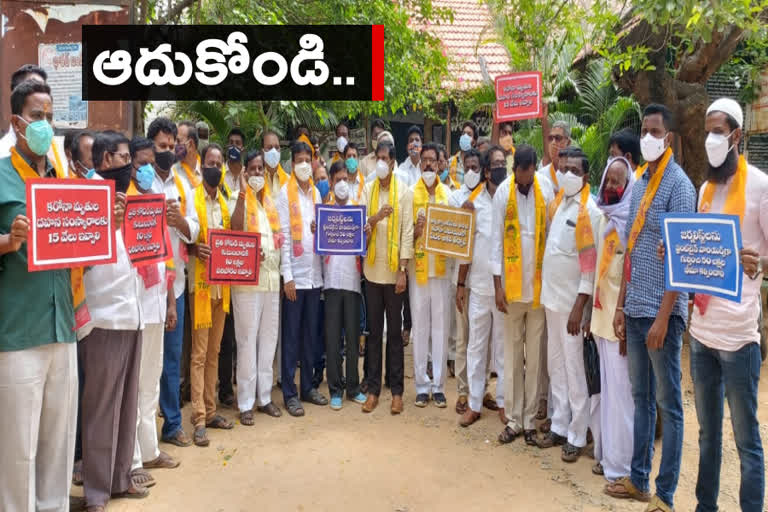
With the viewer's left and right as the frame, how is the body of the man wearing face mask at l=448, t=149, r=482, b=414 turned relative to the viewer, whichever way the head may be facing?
facing the viewer

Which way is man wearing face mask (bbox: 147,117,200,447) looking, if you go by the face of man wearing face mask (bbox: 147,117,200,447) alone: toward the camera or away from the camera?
toward the camera

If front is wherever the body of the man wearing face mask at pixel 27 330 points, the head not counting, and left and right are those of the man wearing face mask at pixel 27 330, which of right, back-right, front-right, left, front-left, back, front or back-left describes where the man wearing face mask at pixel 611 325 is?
front-left

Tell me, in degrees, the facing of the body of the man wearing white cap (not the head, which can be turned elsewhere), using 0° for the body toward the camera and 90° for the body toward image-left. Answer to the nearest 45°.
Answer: approximately 45°

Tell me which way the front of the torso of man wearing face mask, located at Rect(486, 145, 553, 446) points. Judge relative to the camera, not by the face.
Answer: toward the camera

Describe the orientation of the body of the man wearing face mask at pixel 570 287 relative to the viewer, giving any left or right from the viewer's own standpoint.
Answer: facing the viewer and to the left of the viewer

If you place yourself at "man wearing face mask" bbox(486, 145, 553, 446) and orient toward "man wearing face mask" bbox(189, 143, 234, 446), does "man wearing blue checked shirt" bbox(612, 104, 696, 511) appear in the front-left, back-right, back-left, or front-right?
back-left

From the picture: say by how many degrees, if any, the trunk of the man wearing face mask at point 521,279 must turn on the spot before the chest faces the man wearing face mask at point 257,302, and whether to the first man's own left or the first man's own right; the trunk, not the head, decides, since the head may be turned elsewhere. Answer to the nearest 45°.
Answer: approximately 90° to the first man's own right

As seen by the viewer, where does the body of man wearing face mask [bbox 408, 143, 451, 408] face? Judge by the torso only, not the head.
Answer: toward the camera

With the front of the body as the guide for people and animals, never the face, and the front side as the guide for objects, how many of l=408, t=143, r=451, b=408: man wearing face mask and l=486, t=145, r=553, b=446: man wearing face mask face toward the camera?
2

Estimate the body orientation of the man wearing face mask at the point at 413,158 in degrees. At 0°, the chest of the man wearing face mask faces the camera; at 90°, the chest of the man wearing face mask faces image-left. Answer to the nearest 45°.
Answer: approximately 0°

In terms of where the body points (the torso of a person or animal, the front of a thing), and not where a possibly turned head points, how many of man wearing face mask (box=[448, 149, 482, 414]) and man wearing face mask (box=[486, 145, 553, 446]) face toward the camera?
2

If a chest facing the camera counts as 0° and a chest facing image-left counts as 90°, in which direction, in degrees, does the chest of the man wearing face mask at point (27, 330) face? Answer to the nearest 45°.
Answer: approximately 315°

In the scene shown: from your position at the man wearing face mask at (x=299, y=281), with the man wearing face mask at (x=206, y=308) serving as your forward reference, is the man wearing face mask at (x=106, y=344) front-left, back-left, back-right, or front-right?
front-left
